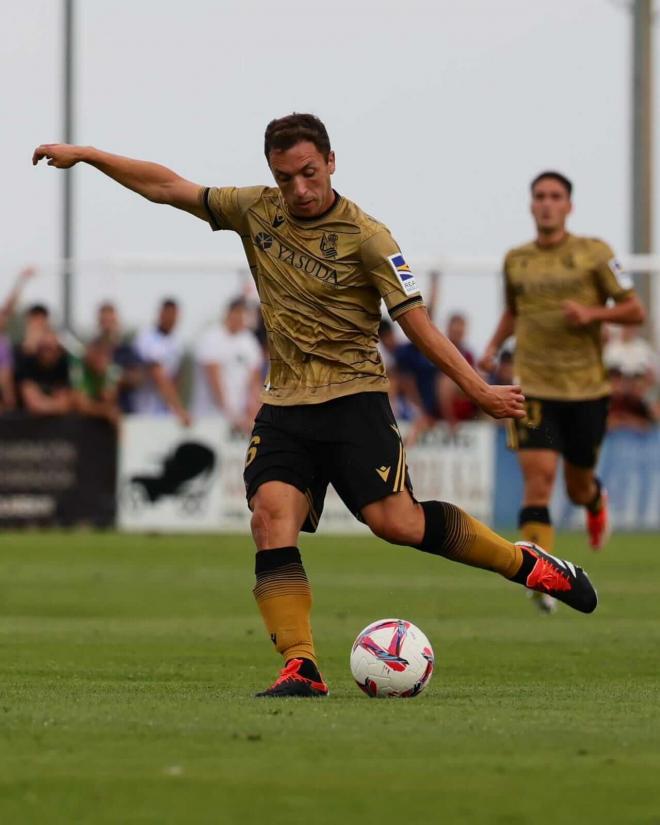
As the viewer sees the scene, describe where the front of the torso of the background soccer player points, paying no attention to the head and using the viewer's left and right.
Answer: facing the viewer

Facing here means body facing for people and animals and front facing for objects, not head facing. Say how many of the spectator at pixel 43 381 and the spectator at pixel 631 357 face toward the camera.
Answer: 2

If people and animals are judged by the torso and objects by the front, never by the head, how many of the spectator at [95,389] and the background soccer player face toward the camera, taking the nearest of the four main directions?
2

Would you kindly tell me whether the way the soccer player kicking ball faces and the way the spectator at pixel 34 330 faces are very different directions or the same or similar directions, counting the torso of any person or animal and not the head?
same or similar directions

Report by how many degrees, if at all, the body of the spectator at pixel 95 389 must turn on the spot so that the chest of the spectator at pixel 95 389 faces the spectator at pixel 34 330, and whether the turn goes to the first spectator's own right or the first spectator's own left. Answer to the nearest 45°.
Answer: approximately 90° to the first spectator's own right

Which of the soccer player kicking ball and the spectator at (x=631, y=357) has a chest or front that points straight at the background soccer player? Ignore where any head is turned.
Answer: the spectator

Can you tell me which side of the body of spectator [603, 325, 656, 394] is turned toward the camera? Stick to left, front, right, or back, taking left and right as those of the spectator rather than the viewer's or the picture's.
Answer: front

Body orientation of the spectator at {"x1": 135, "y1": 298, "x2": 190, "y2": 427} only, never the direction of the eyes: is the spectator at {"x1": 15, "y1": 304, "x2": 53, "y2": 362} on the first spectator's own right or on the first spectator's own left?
on the first spectator's own right

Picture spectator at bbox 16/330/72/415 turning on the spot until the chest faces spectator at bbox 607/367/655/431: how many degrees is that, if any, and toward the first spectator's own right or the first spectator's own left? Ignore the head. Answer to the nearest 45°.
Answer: approximately 90° to the first spectator's own left

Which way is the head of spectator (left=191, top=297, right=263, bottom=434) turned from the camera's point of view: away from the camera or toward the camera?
toward the camera

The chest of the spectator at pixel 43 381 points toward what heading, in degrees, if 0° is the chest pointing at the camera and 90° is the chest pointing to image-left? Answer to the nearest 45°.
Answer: approximately 0°

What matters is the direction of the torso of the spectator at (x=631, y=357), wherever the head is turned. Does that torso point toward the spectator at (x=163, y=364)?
no

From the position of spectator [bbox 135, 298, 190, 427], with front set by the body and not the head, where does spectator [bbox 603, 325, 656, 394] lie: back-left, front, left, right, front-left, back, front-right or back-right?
front-left

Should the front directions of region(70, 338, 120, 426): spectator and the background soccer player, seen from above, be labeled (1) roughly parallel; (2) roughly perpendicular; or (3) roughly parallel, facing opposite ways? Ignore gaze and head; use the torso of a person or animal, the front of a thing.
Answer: roughly parallel

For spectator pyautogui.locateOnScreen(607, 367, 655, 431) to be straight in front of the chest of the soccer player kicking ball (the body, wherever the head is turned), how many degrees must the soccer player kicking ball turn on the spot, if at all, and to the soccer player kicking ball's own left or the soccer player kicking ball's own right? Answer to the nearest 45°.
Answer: approximately 180°

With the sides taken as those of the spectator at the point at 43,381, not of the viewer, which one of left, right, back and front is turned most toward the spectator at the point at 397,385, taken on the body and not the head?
left

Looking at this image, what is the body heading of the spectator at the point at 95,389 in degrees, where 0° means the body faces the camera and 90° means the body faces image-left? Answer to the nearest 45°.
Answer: approximately 0°
